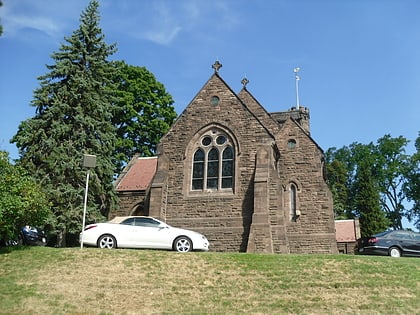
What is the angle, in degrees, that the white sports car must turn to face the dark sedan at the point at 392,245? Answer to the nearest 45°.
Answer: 0° — it already faces it

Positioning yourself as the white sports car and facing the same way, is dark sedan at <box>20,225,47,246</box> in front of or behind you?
behind

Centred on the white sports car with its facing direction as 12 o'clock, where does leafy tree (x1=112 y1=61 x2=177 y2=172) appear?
The leafy tree is roughly at 9 o'clock from the white sports car.

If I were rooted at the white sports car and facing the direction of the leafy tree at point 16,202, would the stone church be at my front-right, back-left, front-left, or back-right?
back-right

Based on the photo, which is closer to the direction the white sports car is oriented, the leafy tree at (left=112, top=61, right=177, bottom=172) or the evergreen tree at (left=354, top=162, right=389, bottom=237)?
the evergreen tree

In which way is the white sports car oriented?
to the viewer's right

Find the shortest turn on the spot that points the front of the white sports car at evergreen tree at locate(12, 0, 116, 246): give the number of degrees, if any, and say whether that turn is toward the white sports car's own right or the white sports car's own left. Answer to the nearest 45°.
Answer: approximately 135° to the white sports car's own left

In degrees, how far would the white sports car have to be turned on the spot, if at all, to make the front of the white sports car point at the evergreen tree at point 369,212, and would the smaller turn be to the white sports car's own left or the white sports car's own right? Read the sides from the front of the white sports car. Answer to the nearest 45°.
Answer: approximately 45° to the white sports car's own left

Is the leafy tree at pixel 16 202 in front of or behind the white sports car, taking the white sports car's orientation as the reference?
behind
